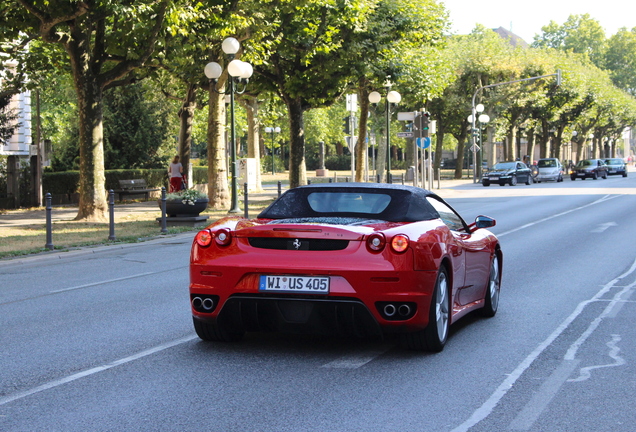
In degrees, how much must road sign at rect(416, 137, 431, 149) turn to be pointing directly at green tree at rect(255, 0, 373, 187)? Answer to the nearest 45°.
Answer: approximately 45° to its right

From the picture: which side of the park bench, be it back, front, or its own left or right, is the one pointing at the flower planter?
front

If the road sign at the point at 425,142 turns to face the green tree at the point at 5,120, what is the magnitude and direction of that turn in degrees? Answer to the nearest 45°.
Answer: approximately 45° to its right

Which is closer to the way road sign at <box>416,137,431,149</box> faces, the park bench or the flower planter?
the flower planter

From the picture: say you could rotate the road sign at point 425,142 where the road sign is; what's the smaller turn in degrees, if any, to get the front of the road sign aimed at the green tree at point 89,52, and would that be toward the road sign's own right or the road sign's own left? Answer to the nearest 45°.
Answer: approximately 45° to the road sign's own right

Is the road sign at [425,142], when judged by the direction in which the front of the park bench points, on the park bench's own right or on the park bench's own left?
on the park bench's own left

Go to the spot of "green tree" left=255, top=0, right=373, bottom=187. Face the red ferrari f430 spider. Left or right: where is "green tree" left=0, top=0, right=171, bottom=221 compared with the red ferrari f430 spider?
right

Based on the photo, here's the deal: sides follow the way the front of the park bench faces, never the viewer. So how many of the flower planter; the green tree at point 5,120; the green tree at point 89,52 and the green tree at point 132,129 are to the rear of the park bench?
1

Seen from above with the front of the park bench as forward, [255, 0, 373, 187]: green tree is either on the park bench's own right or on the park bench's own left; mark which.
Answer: on the park bench's own left
